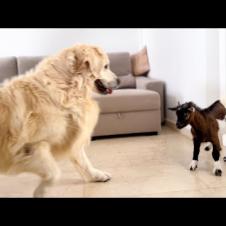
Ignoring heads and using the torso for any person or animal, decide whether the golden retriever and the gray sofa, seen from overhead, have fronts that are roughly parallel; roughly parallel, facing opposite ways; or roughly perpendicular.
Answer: roughly perpendicular

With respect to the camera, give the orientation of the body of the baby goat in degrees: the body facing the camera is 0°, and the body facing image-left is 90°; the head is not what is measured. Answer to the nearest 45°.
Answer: approximately 45°

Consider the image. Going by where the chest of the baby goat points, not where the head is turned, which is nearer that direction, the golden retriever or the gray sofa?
the golden retriever

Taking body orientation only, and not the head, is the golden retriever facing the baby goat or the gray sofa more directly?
the baby goat

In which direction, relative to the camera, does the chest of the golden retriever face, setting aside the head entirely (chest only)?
to the viewer's right

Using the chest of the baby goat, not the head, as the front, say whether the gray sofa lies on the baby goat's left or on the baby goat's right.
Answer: on the baby goat's right

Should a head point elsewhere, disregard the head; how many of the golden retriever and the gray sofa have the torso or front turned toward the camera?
1
